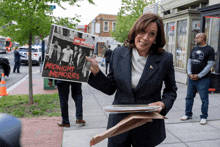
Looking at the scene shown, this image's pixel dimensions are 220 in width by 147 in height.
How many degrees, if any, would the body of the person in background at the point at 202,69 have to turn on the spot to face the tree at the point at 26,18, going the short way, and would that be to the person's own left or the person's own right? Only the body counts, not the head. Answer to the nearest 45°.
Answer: approximately 45° to the person's own right

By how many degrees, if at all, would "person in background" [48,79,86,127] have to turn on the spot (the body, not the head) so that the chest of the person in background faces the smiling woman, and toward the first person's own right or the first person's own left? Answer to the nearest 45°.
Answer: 0° — they already face them

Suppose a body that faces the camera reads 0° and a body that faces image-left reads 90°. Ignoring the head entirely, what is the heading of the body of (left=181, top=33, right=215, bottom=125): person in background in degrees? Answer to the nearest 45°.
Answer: approximately 45°

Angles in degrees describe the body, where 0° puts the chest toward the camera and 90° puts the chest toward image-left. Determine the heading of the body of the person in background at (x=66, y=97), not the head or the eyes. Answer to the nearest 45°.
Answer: approximately 0°

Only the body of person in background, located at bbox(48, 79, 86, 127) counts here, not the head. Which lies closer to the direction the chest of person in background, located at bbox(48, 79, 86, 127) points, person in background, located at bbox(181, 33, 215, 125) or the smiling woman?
the smiling woman
